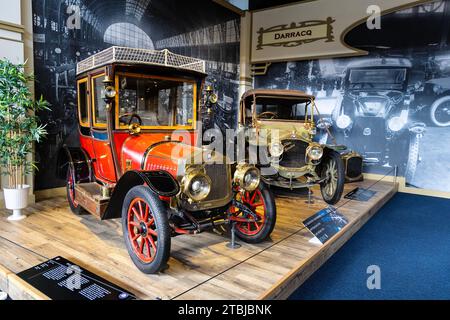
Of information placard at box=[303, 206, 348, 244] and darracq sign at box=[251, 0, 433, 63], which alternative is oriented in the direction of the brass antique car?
the darracq sign

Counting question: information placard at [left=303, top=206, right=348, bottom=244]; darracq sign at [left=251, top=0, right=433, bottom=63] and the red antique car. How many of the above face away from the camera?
0

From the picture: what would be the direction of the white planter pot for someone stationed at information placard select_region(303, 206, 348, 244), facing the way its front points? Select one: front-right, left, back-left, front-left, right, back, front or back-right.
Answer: back-right

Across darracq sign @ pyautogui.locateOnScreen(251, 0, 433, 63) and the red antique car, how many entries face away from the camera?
0

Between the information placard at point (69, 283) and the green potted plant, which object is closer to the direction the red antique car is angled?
the information placard

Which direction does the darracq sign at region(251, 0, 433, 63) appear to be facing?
toward the camera

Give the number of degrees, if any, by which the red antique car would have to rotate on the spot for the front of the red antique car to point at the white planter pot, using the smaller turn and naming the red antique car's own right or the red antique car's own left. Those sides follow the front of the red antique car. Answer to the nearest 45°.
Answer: approximately 180°

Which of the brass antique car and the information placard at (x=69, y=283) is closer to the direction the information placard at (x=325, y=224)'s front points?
the information placard

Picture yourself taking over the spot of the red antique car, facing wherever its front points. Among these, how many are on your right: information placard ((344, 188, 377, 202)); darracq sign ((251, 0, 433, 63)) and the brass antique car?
0

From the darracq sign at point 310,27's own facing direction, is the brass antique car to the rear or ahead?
ahead

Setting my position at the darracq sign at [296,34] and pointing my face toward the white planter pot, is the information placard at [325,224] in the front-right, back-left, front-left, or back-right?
front-left

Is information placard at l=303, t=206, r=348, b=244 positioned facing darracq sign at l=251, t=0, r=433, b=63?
no

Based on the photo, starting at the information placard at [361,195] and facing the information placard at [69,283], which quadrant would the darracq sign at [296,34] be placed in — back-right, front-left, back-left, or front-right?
back-right

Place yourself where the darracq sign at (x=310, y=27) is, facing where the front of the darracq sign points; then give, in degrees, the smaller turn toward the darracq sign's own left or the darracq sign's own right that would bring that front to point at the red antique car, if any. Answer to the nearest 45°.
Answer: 0° — it already faces it

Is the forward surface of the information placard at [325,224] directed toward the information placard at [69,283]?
no

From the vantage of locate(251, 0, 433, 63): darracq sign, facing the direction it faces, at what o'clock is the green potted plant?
The green potted plant is roughly at 1 o'clock from the darracq sign.

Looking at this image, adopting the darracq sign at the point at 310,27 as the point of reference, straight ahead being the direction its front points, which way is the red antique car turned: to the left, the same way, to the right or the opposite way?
to the left

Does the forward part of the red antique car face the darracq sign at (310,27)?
no
